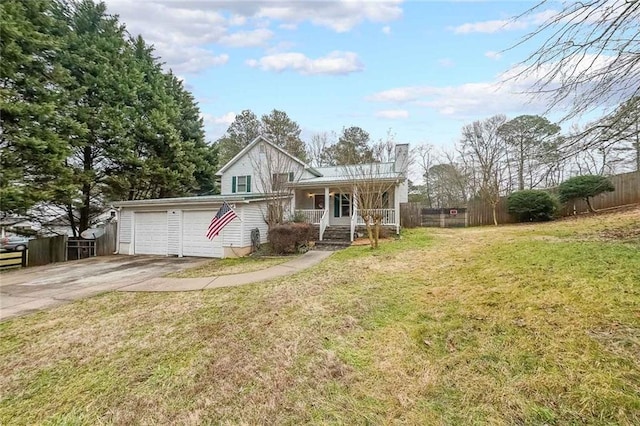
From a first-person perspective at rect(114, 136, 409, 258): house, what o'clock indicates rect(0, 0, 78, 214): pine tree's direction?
The pine tree is roughly at 3 o'clock from the house.

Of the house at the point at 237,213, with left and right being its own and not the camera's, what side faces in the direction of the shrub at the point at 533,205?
left

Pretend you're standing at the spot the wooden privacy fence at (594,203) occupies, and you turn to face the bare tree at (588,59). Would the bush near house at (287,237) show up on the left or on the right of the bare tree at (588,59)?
right

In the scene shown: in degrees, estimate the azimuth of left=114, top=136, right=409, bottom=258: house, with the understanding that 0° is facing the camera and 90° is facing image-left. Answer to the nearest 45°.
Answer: approximately 0°

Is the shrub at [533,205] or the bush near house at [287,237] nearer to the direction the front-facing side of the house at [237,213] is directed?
the bush near house

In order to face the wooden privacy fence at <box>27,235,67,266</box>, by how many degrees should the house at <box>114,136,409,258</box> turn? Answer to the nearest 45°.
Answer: approximately 90° to its right

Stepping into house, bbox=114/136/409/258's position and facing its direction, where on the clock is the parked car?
The parked car is roughly at 4 o'clock from the house.

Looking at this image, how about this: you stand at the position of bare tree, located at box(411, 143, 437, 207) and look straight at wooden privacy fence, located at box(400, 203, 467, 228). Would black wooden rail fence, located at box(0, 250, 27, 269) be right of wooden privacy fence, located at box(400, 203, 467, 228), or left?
right

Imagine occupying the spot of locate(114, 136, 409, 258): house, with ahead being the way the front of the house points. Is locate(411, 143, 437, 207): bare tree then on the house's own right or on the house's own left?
on the house's own left

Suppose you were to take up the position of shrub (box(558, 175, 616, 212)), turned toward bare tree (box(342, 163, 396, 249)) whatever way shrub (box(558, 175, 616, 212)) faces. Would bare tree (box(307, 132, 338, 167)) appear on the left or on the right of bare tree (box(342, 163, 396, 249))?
right

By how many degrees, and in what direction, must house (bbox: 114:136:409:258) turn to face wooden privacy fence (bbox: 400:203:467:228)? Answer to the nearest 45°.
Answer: approximately 90° to its left

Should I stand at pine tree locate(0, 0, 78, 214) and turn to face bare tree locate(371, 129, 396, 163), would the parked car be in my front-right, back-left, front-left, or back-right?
back-left
